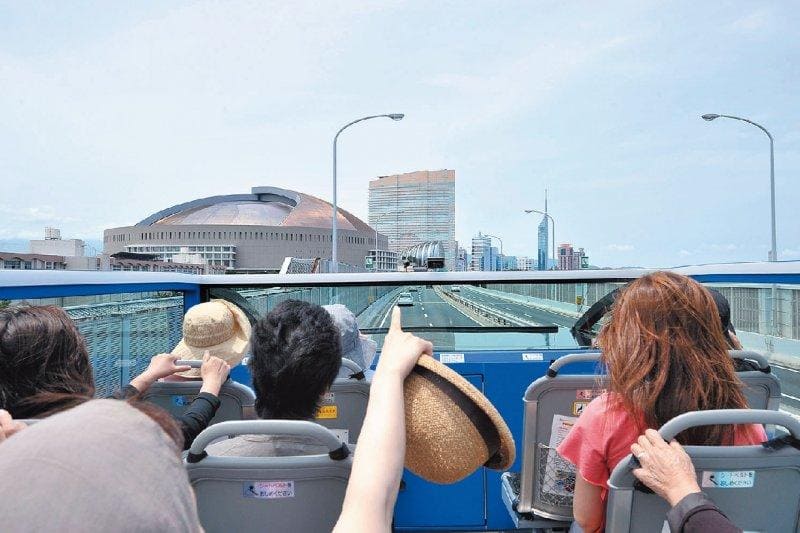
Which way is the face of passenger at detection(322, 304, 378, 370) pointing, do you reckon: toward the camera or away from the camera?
away from the camera

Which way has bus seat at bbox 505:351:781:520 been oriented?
away from the camera

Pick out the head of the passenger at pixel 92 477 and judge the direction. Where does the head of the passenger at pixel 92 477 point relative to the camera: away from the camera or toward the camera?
away from the camera

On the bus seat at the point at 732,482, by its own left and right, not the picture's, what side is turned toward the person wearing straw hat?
left

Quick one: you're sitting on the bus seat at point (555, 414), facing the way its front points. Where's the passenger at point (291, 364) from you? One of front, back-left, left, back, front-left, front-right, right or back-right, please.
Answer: back-left

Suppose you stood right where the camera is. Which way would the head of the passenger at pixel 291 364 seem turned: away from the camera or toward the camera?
away from the camera

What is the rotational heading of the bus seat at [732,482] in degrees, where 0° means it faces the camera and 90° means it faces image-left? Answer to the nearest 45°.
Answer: approximately 180°

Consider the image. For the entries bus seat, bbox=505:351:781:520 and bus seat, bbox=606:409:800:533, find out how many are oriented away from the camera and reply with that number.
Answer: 2

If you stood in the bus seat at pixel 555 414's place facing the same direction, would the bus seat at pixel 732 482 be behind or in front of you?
behind

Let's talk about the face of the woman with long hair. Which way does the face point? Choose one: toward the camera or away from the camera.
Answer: away from the camera

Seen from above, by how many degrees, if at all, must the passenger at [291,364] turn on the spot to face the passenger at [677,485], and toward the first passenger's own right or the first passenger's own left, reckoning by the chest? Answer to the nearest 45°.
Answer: approximately 135° to the first passenger's own right

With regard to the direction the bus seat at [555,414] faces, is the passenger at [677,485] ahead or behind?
behind

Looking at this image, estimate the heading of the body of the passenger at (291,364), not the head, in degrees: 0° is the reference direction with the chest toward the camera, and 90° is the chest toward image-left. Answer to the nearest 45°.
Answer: approximately 180°

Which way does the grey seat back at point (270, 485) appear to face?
away from the camera
